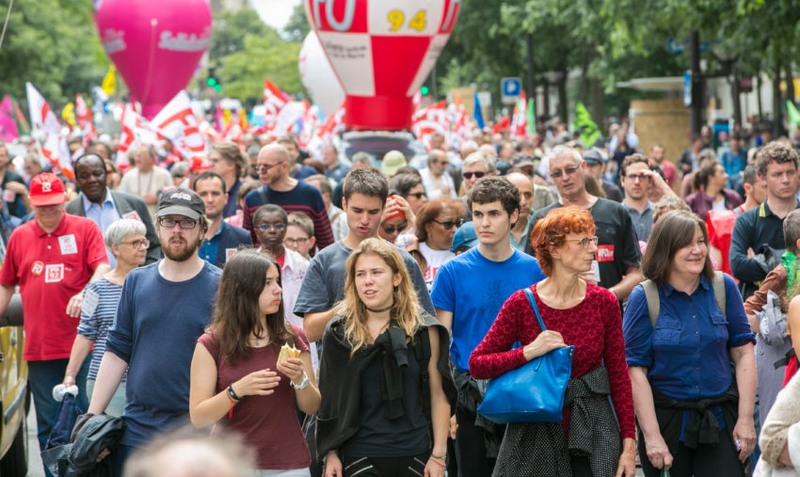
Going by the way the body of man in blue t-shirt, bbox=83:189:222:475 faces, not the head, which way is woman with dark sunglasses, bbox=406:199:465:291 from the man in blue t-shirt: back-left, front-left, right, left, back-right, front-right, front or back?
back-left

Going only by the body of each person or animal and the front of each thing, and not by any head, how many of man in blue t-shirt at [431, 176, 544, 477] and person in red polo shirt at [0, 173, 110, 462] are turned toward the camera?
2

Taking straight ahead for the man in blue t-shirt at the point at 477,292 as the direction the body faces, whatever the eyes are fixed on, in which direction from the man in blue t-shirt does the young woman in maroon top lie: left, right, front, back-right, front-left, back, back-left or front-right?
front-right

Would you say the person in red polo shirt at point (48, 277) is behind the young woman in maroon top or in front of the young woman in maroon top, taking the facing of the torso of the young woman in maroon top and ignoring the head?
behind

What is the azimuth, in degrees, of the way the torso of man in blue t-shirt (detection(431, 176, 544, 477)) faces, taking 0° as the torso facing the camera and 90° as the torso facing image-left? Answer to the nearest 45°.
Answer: approximately 0°

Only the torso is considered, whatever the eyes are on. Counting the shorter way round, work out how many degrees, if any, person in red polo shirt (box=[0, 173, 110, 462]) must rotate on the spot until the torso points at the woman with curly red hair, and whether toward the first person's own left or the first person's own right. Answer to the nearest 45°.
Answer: approximately 45° to the first person's own left

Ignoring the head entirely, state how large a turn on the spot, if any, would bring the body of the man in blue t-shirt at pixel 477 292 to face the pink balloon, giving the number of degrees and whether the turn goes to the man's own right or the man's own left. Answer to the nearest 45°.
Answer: approximately 180°

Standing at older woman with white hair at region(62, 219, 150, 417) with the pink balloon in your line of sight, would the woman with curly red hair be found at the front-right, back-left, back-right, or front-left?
back-right

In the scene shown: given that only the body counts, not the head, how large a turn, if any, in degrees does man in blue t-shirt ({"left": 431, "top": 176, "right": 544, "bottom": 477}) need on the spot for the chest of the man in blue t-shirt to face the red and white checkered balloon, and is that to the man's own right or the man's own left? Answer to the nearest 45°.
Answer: approximately 180°
